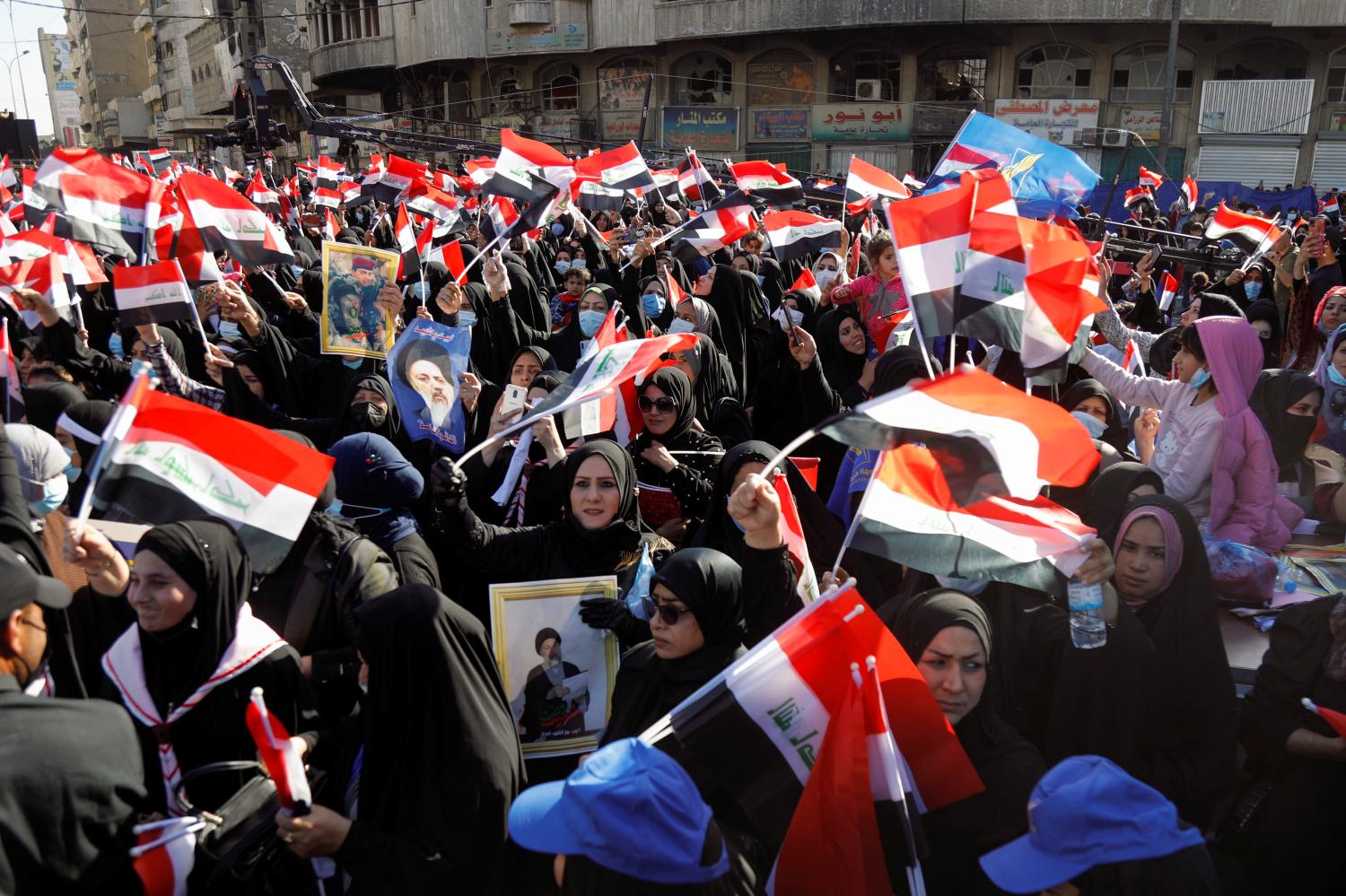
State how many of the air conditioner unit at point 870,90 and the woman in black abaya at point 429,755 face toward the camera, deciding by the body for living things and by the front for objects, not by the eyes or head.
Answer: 1

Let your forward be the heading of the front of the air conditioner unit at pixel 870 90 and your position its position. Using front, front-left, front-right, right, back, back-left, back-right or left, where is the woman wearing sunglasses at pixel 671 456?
front

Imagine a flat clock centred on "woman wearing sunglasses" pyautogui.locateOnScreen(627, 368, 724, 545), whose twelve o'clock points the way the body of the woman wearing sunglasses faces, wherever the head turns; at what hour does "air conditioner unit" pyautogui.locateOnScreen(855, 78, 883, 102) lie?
The air conditioner unit is roughly at 5 o'clock from the woman wearing sunglasses.

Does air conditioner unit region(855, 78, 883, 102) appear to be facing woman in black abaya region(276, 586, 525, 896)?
yes

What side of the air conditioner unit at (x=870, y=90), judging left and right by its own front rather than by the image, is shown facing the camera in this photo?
front

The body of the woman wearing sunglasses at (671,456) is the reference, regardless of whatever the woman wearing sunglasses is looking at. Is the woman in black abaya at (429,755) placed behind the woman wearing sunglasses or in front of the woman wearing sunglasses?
in front

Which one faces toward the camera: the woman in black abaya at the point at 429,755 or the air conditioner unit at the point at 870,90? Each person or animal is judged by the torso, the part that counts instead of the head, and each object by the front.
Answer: the air conditioner unit

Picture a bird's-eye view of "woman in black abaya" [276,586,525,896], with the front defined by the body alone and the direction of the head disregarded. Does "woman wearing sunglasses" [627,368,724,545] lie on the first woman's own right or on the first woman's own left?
on the first woman's own right
